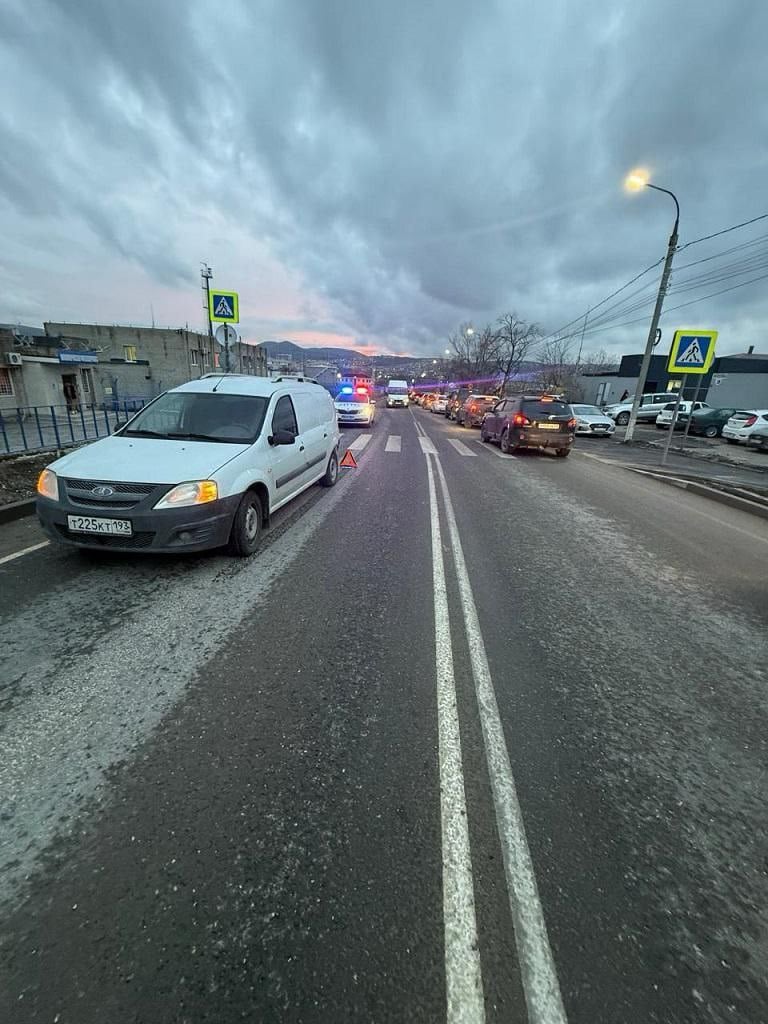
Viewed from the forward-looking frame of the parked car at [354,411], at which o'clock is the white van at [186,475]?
The white van is roughly at 12 o'clock from the parked car.

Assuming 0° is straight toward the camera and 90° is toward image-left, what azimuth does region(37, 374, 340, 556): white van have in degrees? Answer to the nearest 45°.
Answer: approximately 45°

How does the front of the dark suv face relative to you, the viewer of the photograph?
facing away from the viewer and to the left of the viewer

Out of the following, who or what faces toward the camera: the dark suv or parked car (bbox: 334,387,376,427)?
the parked car

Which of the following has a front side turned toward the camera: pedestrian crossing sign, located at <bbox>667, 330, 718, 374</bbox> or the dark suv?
the pedestrian crossing sign

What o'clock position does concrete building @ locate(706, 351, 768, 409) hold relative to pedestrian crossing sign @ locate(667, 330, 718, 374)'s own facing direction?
The concrete building is roughly at 6 o'clock from the pedestrian crossing sign.

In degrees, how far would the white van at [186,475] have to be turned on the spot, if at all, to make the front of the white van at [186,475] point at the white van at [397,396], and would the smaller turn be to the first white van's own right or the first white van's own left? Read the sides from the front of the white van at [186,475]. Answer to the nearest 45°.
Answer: approximately 180°

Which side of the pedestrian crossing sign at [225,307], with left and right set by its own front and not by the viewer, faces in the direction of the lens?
front

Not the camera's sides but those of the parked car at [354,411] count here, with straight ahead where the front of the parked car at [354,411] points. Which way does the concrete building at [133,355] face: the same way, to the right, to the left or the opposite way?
to the left

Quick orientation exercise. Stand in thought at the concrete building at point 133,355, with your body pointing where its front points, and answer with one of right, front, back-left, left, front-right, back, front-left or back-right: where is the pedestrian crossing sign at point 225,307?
front-right

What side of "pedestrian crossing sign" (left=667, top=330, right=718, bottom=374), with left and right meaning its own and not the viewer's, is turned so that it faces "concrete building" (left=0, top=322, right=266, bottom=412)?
right

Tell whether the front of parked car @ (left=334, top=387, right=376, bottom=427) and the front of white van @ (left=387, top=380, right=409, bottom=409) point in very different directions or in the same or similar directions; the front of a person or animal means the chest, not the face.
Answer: same or similar directions

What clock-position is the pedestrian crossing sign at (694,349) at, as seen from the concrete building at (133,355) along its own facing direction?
The pedestrian crossing sign is roughly at 1 o'clock from the concrete building.

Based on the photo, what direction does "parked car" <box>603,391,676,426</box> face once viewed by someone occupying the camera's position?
facing the viewer and to the left of the viewer

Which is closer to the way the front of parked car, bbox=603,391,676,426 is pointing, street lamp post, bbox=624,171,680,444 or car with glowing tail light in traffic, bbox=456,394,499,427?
the car with glowing tail light in traffic

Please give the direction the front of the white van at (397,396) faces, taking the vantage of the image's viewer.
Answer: facing the viewer

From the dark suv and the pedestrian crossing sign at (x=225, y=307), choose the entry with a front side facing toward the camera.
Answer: the pedestrian crossing sign
